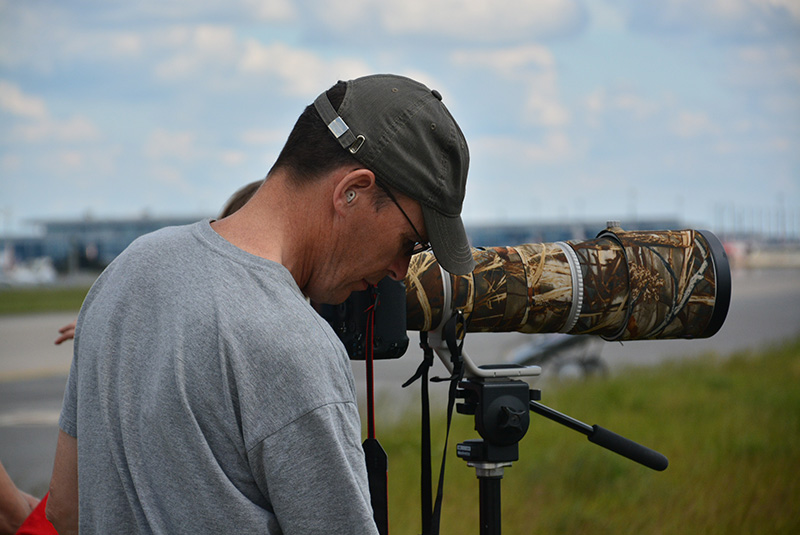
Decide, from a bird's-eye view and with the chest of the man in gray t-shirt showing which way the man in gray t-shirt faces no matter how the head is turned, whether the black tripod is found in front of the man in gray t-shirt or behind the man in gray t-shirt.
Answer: in front

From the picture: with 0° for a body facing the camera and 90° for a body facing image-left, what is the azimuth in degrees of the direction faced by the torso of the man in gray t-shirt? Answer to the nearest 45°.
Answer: approximately 225°

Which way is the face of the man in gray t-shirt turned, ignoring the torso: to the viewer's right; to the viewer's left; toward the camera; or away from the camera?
to the viewer's right
